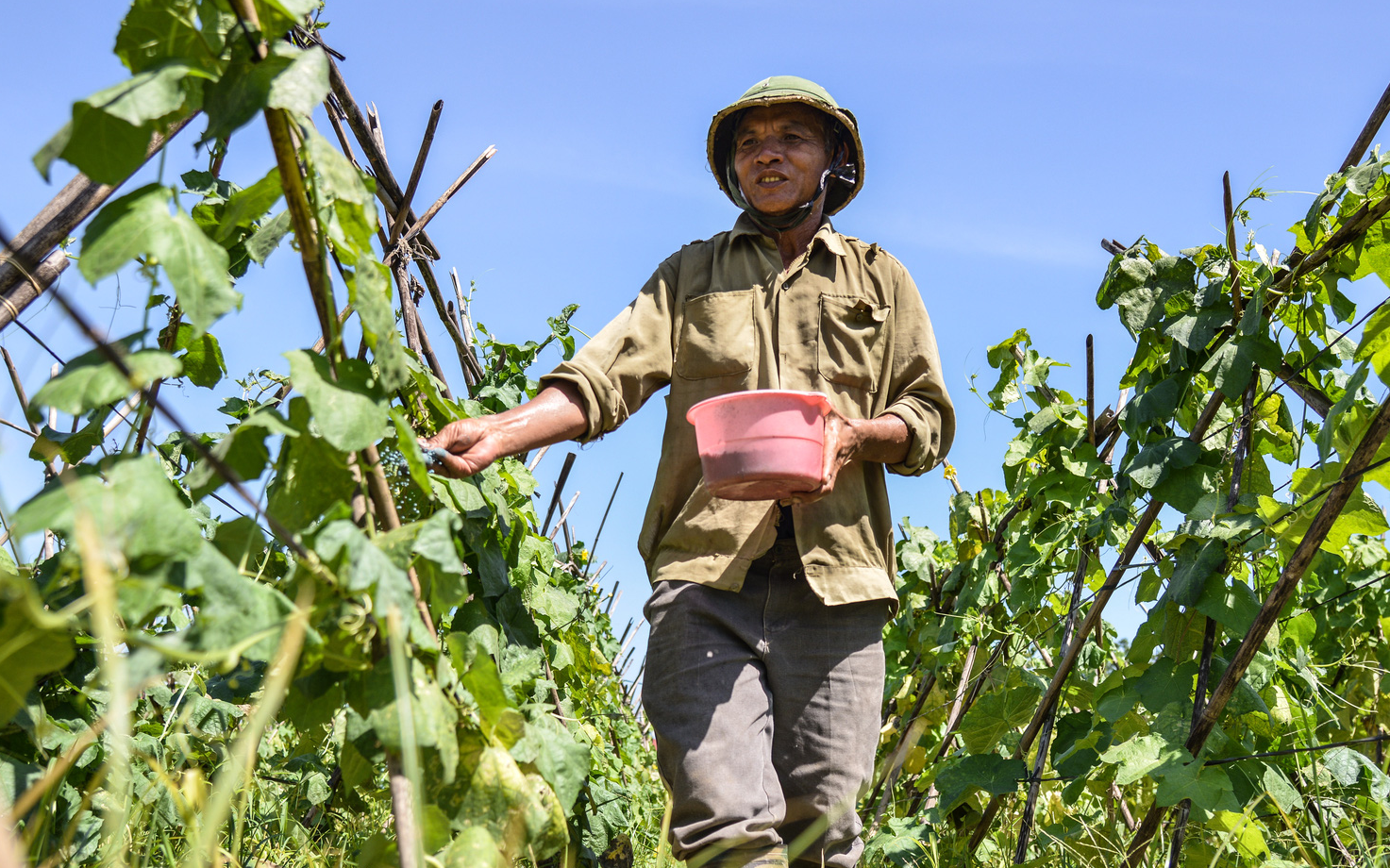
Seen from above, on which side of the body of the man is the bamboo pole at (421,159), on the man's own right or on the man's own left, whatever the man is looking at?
on the man's own right

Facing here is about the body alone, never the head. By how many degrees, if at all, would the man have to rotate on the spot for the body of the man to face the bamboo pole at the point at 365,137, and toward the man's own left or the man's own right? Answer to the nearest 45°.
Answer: approximately 90° to the man's own right

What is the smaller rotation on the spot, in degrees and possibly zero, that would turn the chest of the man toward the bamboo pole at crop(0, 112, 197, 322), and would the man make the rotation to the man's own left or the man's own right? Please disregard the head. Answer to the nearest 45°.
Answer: approximately 45° to the man's own right

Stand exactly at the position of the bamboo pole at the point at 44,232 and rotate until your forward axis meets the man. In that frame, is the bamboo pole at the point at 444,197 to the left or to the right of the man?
left

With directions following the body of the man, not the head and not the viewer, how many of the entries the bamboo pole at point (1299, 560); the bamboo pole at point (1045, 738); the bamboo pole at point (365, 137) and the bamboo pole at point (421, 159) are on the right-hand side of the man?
2

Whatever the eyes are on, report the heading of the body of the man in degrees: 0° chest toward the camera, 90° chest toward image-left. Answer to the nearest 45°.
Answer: approximately 0°

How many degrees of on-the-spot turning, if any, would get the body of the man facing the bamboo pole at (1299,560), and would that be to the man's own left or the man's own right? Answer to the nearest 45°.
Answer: approximately 45° to the man's own left
